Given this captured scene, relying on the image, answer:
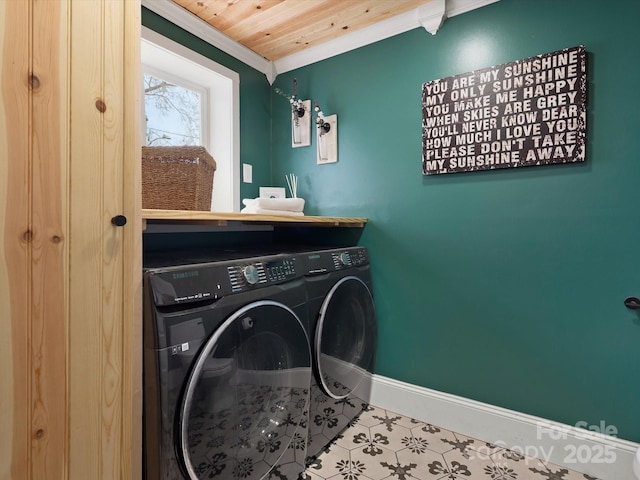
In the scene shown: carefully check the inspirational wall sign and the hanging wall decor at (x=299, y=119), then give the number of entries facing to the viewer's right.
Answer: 0

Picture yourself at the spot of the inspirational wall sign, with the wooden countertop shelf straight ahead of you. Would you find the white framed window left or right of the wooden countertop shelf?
right

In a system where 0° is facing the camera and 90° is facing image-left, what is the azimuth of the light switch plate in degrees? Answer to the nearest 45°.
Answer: approximately 315°

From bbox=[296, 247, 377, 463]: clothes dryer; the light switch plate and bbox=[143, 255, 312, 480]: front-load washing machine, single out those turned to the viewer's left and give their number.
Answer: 0

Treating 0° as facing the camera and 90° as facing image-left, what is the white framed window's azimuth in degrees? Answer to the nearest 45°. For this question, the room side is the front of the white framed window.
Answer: approximately 315°

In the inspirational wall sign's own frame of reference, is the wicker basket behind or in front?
in front

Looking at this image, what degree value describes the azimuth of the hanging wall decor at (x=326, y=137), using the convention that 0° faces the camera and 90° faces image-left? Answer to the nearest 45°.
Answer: approximately 45°

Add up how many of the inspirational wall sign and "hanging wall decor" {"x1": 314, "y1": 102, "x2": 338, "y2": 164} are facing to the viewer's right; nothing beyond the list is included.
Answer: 0

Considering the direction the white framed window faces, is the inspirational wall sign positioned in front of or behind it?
in front

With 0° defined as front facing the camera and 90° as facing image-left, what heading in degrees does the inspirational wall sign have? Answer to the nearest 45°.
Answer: approximately 45°

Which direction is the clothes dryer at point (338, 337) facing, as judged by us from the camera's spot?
facing the viewer and to the right of the viewer
